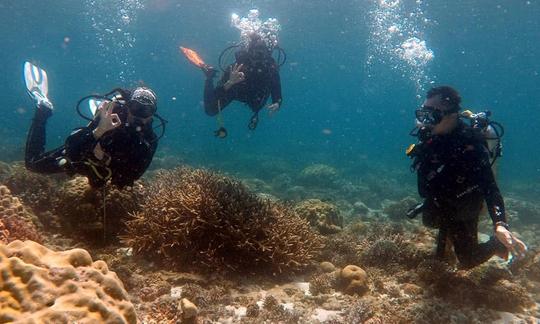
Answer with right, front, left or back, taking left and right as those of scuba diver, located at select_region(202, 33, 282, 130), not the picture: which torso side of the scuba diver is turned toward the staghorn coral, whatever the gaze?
front

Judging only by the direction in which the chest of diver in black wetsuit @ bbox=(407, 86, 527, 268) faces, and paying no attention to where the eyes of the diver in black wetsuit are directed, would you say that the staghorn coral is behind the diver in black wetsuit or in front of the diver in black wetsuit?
in front

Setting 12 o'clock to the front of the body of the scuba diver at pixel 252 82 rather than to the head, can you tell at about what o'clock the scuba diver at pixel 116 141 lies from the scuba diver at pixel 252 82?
the scuba diver at pixel 116 141 is roughly at 1 o'clock from the scuba diver at pixel 252 82.

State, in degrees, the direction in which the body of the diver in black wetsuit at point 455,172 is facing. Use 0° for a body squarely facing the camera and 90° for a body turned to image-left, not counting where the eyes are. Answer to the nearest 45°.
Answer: approximately 45°

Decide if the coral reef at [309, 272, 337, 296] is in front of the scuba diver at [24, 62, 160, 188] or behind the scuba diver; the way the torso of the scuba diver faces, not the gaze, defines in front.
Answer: in front

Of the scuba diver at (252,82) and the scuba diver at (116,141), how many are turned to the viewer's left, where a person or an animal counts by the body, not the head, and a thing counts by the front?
0

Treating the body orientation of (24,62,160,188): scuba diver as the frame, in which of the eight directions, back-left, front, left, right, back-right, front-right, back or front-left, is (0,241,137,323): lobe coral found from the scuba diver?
front-right

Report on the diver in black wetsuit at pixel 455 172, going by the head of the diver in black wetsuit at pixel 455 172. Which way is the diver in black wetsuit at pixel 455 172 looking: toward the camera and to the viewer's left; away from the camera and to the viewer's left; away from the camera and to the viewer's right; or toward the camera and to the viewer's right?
toward the camera and to the viewer's left

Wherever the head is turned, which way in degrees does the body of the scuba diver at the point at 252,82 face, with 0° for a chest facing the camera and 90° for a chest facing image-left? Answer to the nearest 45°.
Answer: approximately 0°
